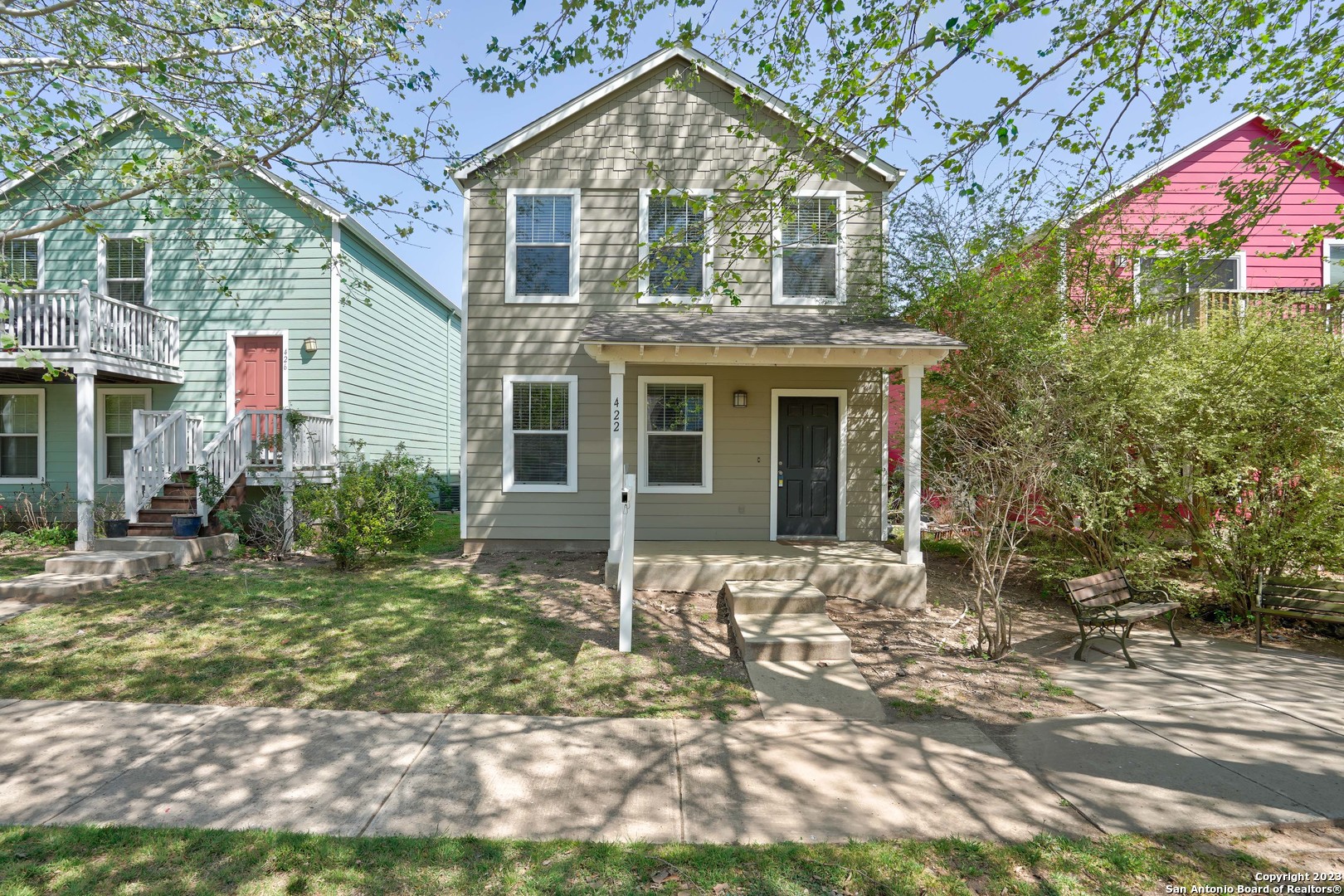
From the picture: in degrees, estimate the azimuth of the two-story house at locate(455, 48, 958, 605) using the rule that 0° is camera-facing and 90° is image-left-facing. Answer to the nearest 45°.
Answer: approximately 0°

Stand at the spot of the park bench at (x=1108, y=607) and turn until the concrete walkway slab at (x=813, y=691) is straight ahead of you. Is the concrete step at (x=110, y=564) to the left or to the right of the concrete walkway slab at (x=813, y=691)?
right

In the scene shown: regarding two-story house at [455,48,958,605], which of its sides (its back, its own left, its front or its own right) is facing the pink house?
left

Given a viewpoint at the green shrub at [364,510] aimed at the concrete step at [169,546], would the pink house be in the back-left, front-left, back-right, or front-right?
back-right

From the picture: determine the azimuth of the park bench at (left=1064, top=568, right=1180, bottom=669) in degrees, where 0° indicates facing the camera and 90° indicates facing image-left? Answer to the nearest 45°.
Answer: approximately 315°

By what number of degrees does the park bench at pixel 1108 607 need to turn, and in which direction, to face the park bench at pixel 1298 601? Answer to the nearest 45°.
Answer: approximately 90° to its left

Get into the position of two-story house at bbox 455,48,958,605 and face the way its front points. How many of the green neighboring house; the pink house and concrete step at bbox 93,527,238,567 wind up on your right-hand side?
2

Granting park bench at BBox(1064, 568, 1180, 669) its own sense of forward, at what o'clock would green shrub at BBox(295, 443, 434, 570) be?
The green shrub is roughly at 4 o'clock from the park bench.
